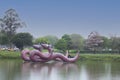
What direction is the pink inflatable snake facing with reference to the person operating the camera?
facing to the left of the viewer
